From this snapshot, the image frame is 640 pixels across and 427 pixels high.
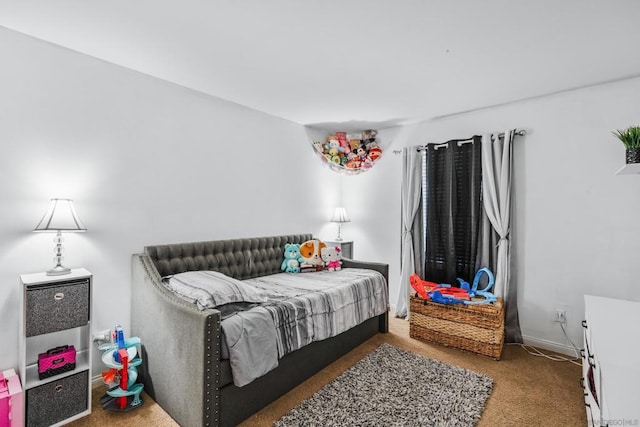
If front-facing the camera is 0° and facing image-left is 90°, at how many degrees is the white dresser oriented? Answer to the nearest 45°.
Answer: approximately 90°

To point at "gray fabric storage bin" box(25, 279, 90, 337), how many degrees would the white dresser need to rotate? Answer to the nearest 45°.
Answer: approximately 45° to its left

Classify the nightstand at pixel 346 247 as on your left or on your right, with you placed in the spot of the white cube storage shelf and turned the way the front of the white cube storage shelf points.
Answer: on your left

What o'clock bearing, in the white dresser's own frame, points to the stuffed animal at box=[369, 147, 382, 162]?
The stuffed animal is roughly at 1 o'clock from the white dresser.

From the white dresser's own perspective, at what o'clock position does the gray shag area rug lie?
The gray shag area rug is roughly at 12 o'clock from the white dresser.

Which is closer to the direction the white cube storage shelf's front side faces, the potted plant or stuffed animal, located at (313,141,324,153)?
the potted plant

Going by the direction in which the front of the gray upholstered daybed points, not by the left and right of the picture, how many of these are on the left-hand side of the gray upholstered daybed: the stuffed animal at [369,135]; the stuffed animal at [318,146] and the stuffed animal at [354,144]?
3

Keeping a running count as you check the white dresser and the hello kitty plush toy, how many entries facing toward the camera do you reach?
1

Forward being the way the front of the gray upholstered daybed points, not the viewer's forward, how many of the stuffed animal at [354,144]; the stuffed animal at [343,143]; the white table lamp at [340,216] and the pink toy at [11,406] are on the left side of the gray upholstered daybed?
3
